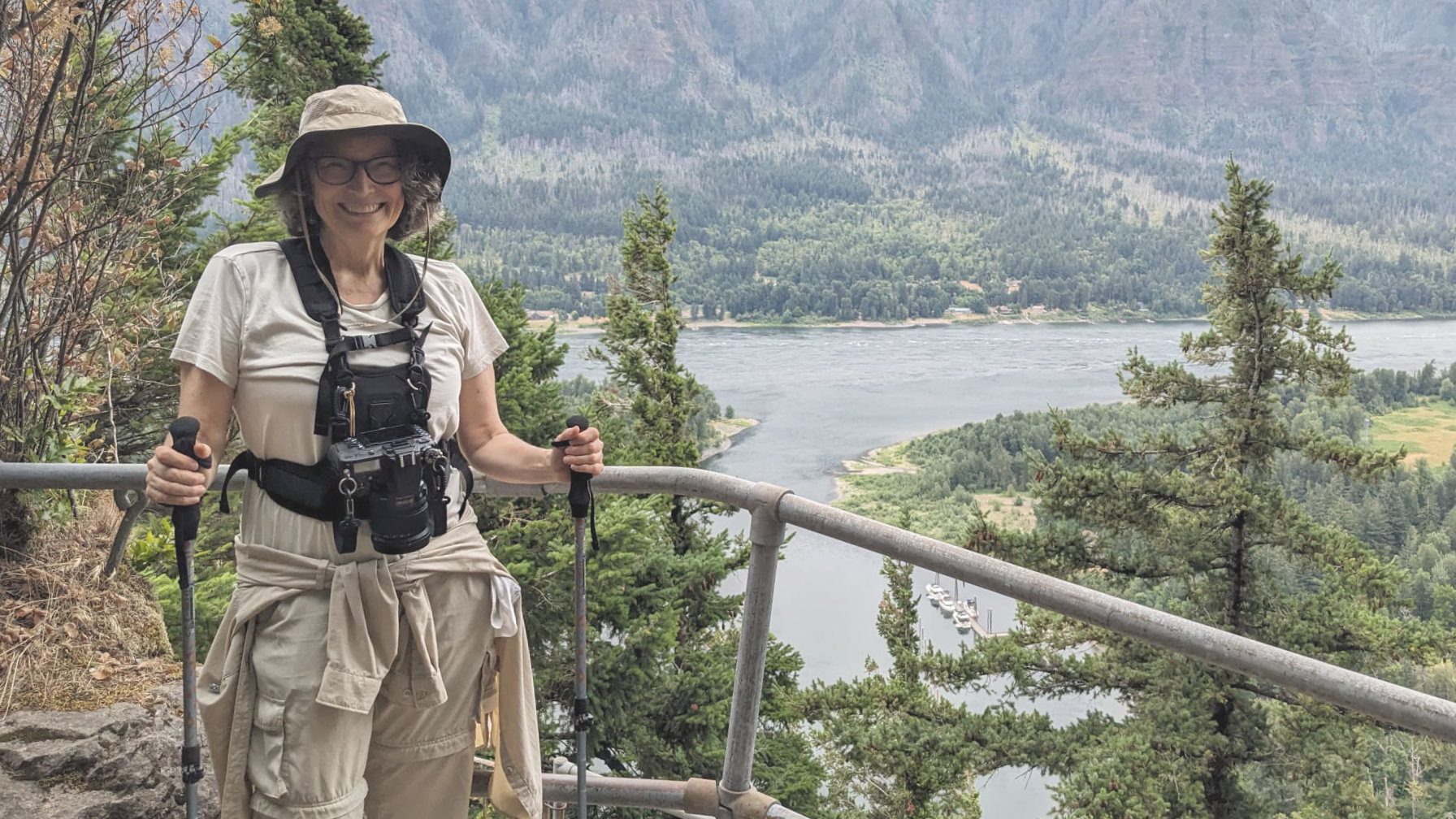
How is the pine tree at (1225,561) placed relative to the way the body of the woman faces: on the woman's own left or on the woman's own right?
on the woman's own left

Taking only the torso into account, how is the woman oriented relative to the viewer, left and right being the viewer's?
facing the viewer

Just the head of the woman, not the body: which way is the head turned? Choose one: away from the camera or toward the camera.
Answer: toward the camera

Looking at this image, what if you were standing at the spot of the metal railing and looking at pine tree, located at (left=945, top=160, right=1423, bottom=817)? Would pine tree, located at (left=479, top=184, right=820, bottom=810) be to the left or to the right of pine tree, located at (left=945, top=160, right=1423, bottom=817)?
left

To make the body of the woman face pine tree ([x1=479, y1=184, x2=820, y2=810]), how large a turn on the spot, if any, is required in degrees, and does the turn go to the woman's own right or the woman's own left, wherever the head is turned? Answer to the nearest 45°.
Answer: approximately 180°

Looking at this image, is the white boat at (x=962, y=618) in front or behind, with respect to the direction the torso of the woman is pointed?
behind
